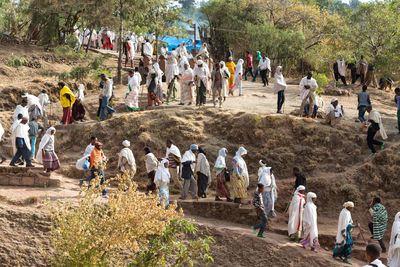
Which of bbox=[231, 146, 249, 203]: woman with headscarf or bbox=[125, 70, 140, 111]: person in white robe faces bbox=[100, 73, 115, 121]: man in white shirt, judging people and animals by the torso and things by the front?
the person in white robe

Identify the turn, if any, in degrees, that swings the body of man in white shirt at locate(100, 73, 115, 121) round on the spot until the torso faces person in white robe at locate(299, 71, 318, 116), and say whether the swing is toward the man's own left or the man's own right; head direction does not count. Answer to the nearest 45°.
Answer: approximately 180°

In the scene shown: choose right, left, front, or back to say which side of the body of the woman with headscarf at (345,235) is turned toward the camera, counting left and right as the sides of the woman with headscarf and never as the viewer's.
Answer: right

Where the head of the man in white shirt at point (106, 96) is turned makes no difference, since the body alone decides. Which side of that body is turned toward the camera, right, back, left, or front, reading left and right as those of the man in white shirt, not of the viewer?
left

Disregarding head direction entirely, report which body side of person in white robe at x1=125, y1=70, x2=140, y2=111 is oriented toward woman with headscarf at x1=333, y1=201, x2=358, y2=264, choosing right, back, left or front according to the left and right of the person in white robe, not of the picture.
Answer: left

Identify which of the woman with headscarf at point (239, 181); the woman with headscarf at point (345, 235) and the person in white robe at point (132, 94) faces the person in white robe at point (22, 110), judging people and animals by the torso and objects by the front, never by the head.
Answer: the person in white robe at point (132, 94)

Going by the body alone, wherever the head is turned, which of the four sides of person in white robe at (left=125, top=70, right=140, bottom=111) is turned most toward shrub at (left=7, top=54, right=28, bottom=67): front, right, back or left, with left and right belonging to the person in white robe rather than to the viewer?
right

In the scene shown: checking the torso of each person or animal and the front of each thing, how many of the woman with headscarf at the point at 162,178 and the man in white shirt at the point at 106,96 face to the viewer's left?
1
